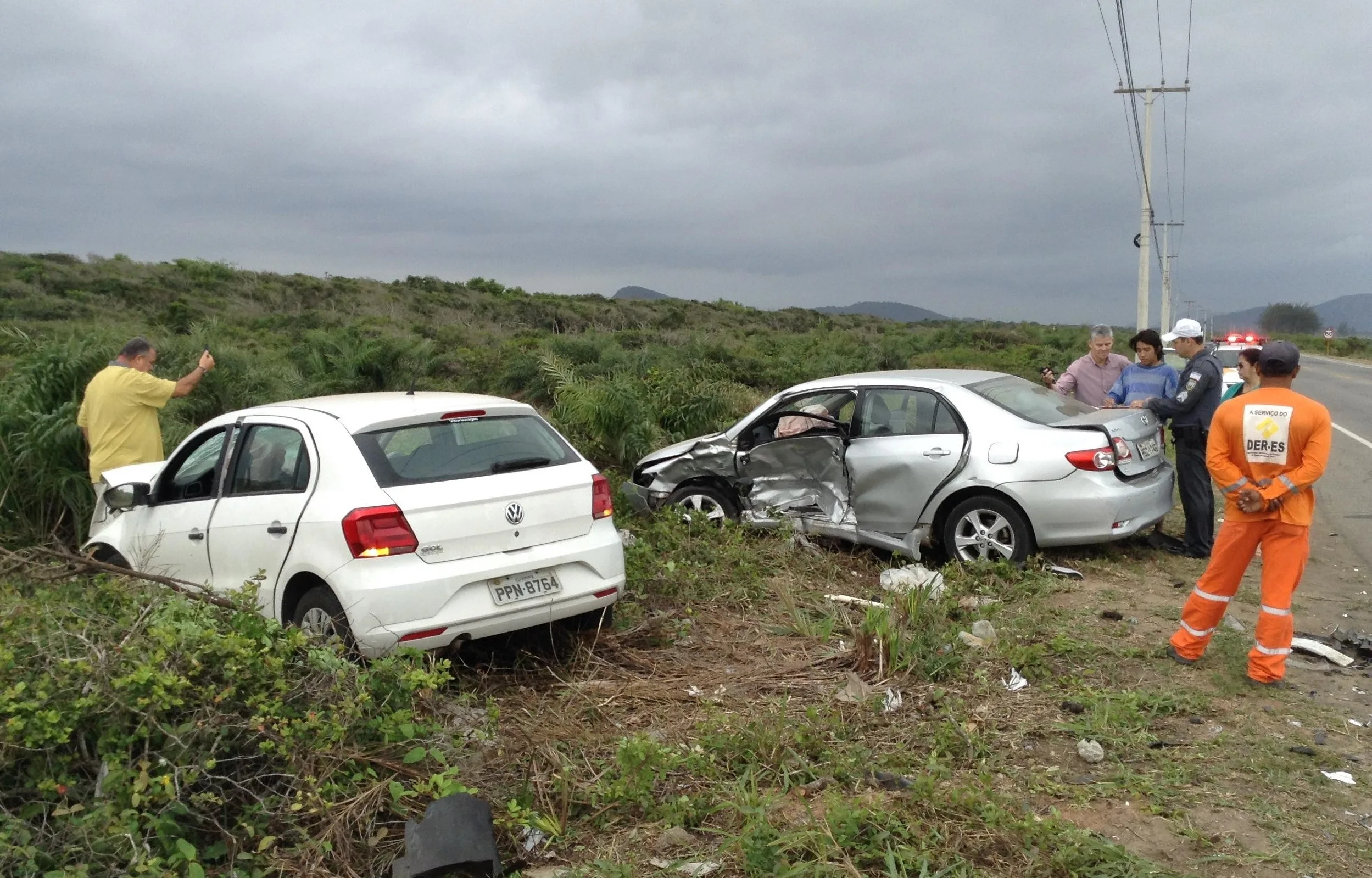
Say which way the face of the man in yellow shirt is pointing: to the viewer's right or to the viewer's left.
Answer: to the viewer's right

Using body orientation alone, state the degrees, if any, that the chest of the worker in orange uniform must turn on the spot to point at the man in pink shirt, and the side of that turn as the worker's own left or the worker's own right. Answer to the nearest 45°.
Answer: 0° — they already face them

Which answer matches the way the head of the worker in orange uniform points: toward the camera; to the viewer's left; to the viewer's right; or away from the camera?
away from the camera

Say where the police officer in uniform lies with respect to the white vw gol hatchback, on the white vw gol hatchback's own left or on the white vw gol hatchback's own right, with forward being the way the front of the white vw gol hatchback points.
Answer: on the white vw gol hatchback's own right

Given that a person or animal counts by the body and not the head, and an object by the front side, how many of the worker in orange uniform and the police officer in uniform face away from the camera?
1

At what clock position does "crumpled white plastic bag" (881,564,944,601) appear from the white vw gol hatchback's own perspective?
The crumpled white plastic bag is roughly at 4 o'clock from the white vw gol hatchback.

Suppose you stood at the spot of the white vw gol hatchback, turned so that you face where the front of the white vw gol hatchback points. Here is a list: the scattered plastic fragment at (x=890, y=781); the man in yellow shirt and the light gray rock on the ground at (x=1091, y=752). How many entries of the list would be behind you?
2

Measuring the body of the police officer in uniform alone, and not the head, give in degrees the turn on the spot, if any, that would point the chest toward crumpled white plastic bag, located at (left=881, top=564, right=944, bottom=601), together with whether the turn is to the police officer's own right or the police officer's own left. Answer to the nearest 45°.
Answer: approximately 45° to the police officer's own left

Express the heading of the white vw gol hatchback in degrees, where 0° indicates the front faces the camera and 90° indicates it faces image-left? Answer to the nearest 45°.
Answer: approximately 135°

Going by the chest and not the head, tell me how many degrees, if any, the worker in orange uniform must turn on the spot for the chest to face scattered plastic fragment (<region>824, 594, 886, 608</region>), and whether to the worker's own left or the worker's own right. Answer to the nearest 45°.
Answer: approximately 90° to the worker's own left

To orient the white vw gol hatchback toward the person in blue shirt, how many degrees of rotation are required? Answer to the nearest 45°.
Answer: approximately 135° to its right

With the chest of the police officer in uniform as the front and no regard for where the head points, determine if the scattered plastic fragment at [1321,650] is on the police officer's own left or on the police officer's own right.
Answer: on the police officer's own left

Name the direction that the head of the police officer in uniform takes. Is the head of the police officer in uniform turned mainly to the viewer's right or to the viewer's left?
to the viewer's left

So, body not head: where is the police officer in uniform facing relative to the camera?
to the viewer's left
